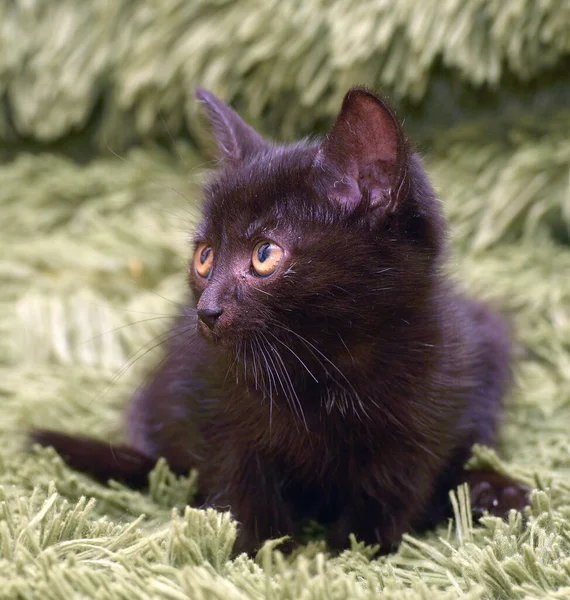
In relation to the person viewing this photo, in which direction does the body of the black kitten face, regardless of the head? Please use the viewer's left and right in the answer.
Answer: facing the viewer
